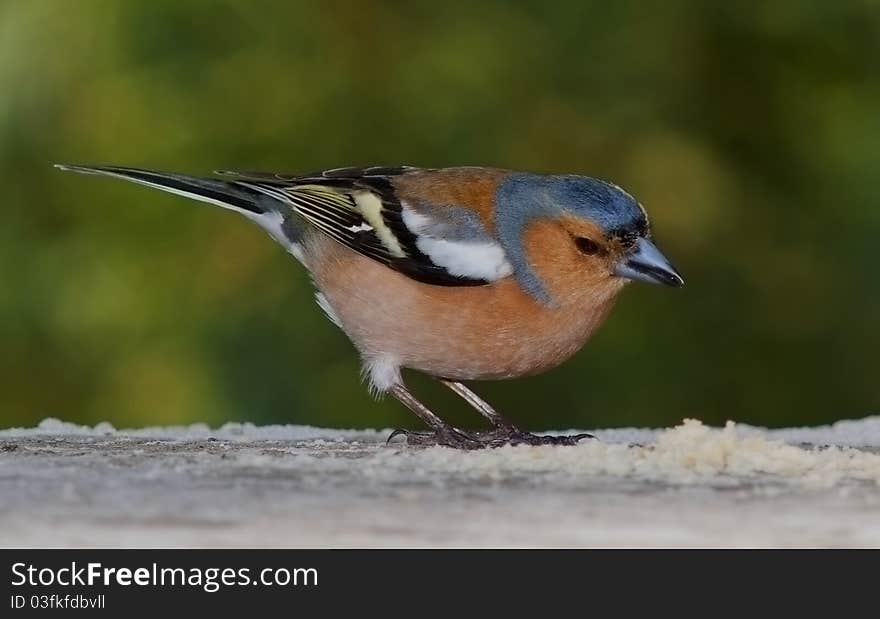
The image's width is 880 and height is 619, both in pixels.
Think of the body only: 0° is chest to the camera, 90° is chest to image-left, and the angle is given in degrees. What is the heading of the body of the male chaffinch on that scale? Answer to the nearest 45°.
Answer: approximately 270°
